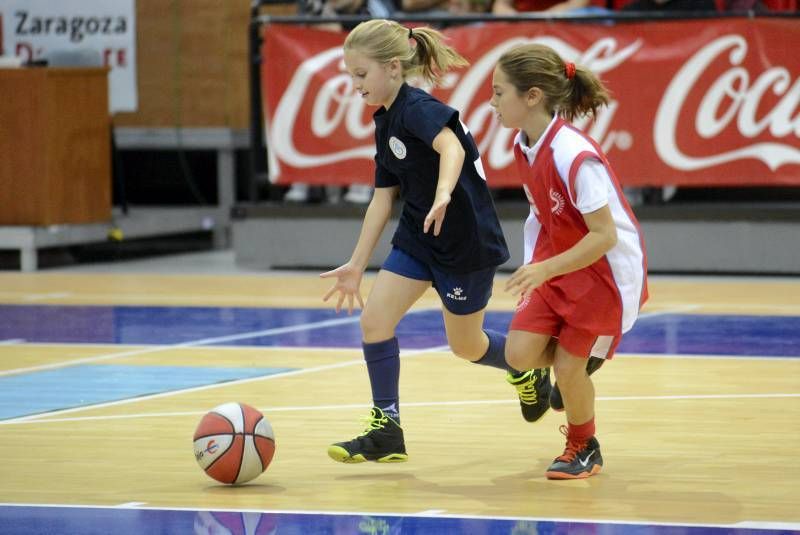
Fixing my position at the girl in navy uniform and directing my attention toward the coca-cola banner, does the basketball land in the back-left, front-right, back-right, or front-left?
back-left

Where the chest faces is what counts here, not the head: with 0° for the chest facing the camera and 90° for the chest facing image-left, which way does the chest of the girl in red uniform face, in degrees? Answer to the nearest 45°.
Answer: approximately 45°

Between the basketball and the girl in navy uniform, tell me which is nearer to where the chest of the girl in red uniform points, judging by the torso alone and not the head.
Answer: the basketball

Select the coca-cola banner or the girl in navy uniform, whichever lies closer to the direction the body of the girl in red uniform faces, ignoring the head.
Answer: the girl in navy uniform

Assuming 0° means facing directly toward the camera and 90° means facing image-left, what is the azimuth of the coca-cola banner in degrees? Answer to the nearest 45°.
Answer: approximately 0°

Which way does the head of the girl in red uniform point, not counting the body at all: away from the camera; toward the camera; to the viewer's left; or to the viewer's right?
to the viewer's left

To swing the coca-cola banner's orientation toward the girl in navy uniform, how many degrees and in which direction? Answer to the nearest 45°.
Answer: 0° — it already faces them

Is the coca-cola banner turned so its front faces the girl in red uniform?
yes

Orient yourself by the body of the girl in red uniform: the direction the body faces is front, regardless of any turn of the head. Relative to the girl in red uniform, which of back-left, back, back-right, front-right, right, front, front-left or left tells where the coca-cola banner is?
back-right
